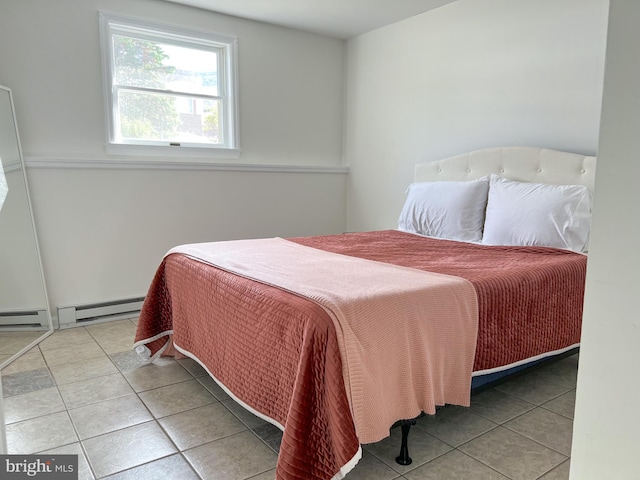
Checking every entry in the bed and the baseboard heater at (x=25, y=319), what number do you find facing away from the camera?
0

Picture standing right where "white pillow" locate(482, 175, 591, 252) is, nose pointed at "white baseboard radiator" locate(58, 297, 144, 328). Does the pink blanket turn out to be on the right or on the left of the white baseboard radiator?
left

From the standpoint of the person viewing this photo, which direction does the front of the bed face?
facing the viewer and to the left of the viewer

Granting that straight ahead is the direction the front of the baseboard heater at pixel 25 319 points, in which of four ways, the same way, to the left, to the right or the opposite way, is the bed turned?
to the right

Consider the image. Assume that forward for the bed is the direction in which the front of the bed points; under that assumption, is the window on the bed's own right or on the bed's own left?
on the bed's own right
